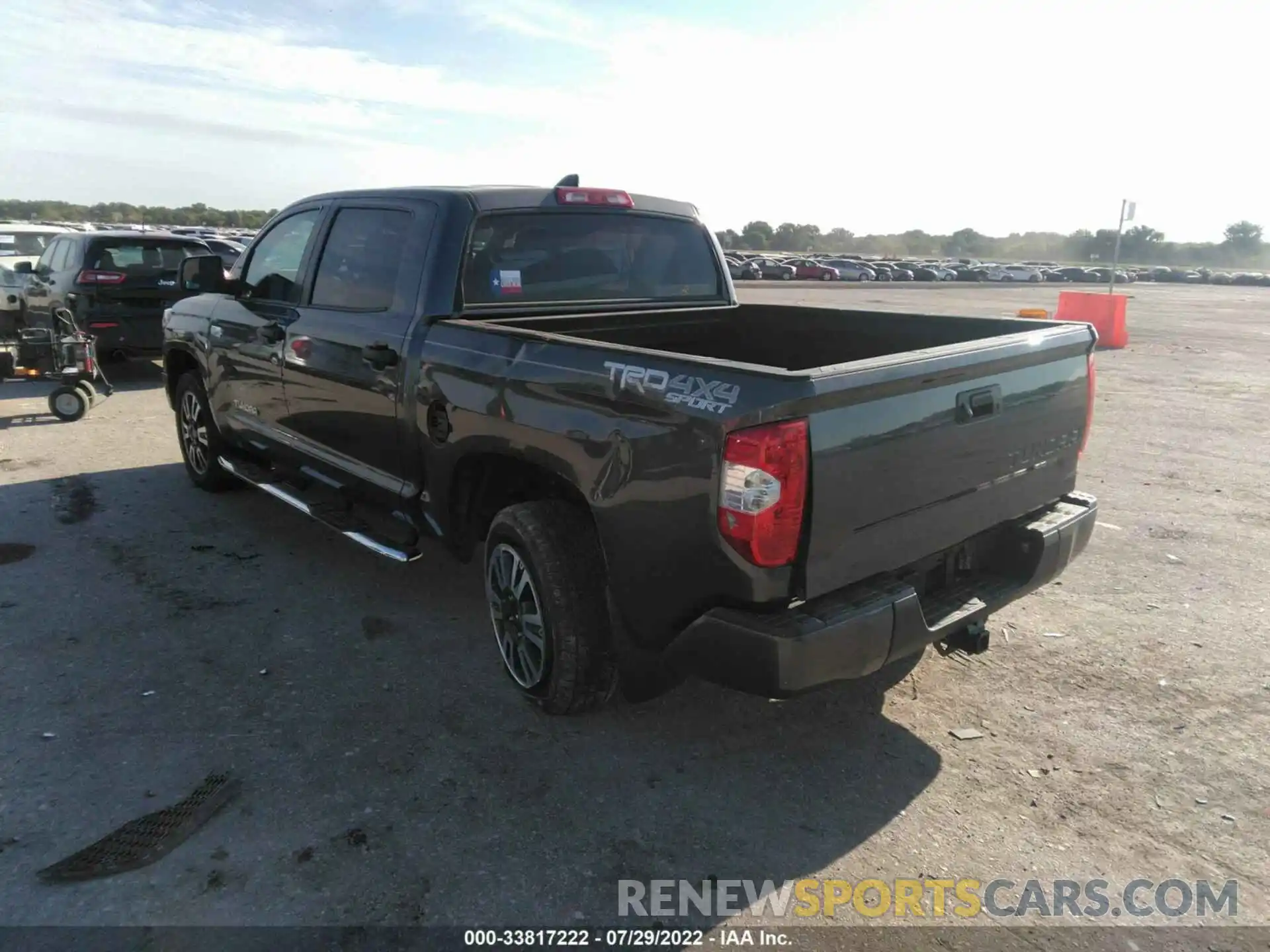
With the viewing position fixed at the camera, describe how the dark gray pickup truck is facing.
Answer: facing away from the viewer and to the left of the viewer

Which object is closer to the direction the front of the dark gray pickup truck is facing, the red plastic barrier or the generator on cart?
the generator on cart

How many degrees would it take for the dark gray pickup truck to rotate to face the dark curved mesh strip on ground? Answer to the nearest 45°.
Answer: approximately 90° to its left

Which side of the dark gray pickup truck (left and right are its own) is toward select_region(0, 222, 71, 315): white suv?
front

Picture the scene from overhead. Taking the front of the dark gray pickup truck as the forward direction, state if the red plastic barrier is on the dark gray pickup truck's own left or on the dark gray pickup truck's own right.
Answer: on the dark gray pickup truck's own right

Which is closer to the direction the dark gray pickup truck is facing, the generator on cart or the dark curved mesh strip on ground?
the generator on cart

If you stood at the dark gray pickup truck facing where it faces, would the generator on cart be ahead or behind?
ahead
